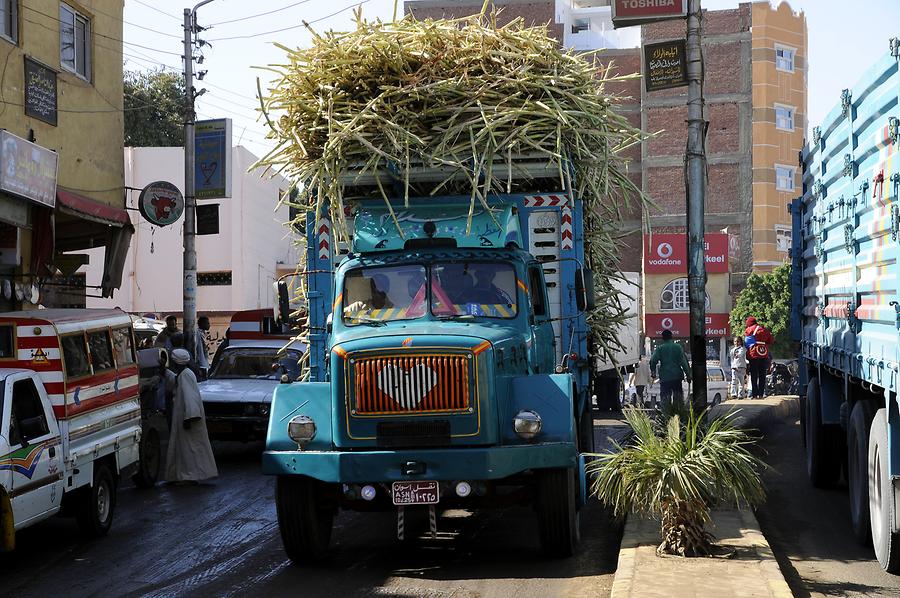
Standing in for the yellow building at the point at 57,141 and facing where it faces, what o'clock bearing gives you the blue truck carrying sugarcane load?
The blue truck carrying sugarcane load is roughly at 1 o'clock from the yellow building.

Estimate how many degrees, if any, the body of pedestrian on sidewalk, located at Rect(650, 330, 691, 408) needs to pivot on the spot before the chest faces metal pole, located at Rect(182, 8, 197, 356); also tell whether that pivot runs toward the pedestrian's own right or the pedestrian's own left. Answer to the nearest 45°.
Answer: approximately 90° to the pedestrian's own left

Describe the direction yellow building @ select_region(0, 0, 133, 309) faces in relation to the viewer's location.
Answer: facing the viewer and to the right of the viewer

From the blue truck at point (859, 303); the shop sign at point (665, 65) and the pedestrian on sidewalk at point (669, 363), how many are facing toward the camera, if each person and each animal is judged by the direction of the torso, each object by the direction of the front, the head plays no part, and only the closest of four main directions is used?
1

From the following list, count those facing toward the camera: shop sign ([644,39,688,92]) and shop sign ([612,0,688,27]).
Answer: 2

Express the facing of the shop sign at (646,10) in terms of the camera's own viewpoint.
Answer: facing the viewer

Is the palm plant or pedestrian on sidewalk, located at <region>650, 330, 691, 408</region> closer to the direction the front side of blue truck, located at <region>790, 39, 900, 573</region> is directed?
the pedestrian on sidewalk

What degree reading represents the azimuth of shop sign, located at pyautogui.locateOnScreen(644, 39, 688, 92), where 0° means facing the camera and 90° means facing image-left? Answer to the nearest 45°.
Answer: approximately 0°

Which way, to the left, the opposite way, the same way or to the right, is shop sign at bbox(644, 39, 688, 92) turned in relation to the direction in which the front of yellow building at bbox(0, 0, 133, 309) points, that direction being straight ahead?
to the right

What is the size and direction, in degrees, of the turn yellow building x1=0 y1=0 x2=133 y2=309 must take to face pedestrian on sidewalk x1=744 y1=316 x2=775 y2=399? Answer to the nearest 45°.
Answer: approximately 45° to its left

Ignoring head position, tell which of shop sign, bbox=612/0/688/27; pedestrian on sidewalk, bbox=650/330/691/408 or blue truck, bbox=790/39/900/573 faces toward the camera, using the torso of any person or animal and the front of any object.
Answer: the shop sign

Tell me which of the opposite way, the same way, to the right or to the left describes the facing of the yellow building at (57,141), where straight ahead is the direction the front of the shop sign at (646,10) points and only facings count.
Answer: to the left

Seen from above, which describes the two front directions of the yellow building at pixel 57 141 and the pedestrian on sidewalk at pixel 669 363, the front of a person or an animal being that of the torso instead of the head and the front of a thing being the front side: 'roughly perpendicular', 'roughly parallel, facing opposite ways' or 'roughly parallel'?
roughly perpendicular

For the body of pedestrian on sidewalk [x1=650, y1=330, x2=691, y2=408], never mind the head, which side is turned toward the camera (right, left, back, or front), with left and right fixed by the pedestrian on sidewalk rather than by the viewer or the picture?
back

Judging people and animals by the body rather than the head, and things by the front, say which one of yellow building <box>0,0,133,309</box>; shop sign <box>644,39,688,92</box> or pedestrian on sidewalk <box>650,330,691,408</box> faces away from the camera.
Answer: the pedestrian on sidewalk
